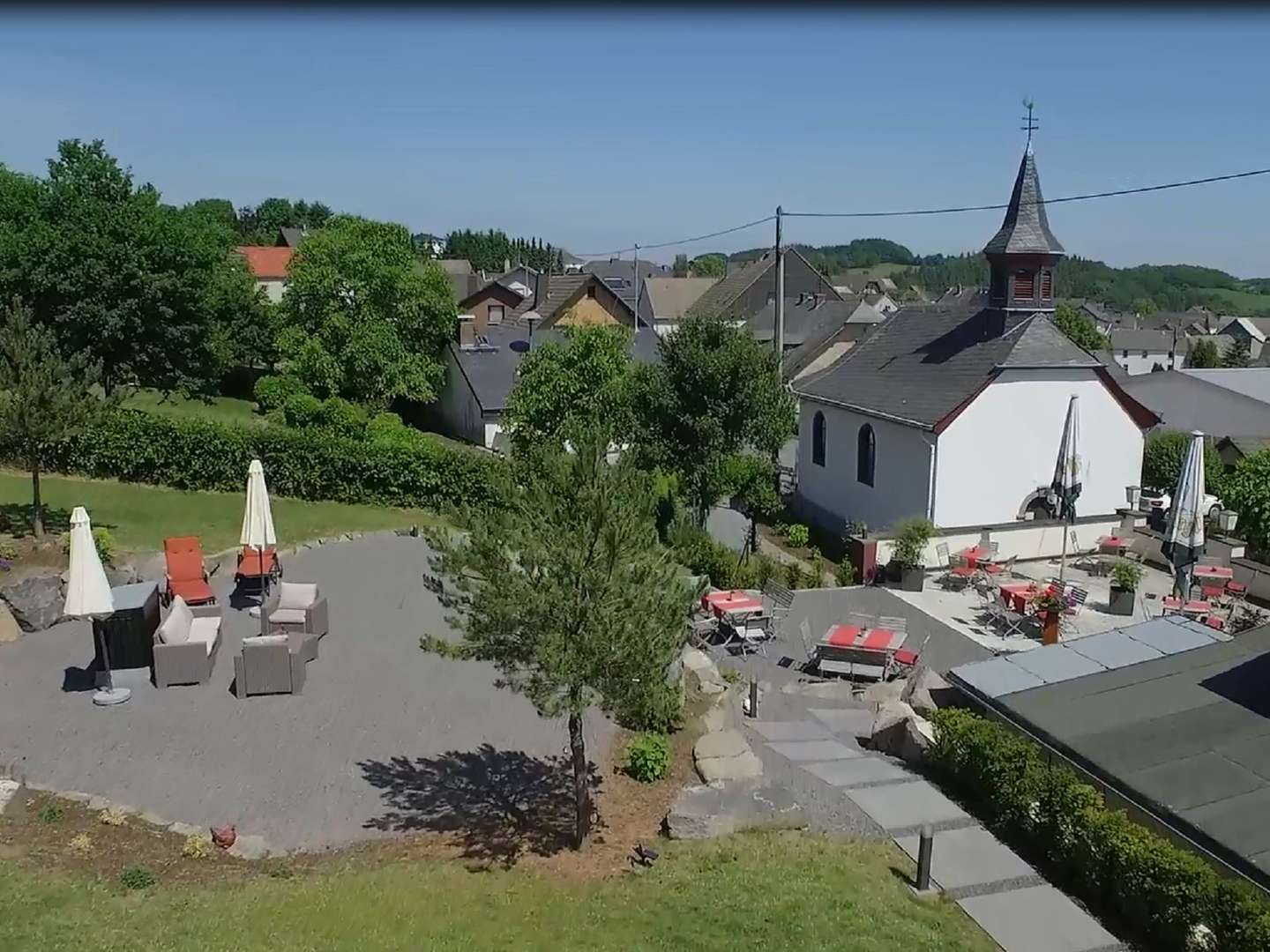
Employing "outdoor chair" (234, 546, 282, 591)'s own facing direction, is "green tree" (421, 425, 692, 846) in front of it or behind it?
in front

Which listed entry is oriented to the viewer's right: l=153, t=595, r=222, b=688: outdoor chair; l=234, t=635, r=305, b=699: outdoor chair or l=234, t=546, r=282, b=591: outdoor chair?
l=153, t=595, r=222, b=688: outdoor chair

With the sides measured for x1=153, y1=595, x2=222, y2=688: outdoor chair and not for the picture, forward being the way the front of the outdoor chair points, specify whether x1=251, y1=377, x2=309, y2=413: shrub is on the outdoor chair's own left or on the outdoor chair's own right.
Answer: on the outdoor chair's own left

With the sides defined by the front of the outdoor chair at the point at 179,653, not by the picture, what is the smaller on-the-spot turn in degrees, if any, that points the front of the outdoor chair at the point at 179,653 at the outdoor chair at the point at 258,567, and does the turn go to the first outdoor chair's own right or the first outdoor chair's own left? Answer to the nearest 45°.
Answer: approximately 90° to the first outdoor chair's own left

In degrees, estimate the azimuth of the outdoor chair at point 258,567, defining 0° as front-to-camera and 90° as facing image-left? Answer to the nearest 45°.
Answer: approximately 0°
